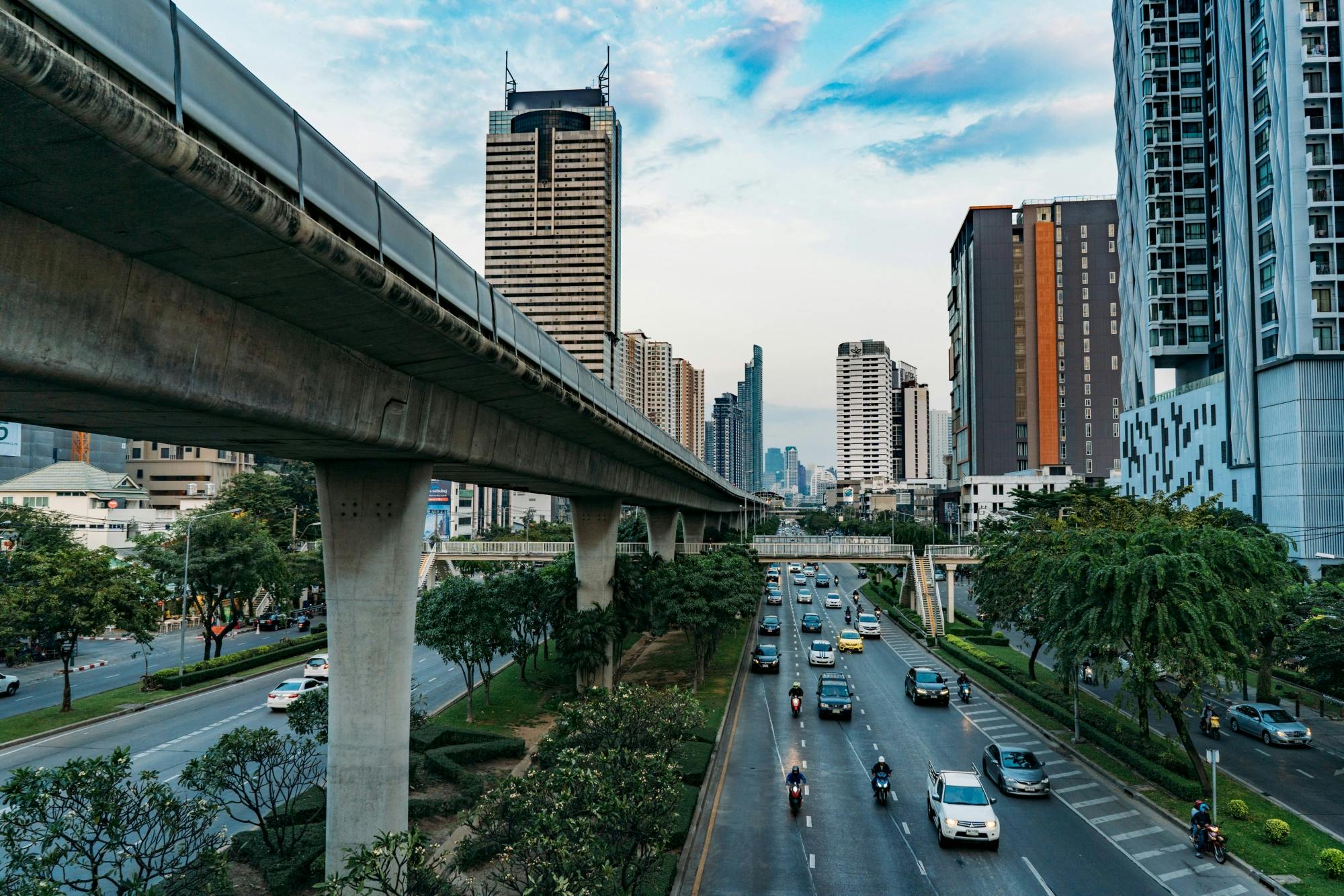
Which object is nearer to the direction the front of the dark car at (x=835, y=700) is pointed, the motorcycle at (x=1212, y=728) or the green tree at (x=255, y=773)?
the green tree

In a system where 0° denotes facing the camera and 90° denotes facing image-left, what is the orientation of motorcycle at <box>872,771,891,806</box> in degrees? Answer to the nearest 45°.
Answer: approximately 0°

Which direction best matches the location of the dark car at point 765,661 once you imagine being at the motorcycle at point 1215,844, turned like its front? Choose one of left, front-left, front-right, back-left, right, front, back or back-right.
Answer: back

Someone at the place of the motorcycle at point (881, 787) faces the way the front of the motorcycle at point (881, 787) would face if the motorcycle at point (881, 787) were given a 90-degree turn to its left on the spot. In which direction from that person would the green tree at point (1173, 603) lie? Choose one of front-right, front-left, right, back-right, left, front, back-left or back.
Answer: front

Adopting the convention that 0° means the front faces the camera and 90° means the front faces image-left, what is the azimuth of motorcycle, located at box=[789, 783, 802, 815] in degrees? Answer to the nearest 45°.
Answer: approximately 0°

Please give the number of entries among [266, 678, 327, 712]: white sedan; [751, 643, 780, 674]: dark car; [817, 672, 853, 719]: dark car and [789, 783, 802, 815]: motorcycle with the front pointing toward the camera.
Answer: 3

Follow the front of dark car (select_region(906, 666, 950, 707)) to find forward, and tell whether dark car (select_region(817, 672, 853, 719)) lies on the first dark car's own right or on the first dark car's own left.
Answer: on the first dark car's own right

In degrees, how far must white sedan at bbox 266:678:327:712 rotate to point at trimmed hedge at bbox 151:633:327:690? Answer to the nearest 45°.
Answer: approximately 45° to its left

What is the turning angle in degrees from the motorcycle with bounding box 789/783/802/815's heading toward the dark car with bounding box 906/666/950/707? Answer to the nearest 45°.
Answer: approximately 180°

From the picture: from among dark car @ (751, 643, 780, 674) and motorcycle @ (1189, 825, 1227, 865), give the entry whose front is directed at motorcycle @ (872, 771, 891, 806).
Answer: the dark car

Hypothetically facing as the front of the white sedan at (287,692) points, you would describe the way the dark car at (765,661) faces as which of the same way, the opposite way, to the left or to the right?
the opposite way
